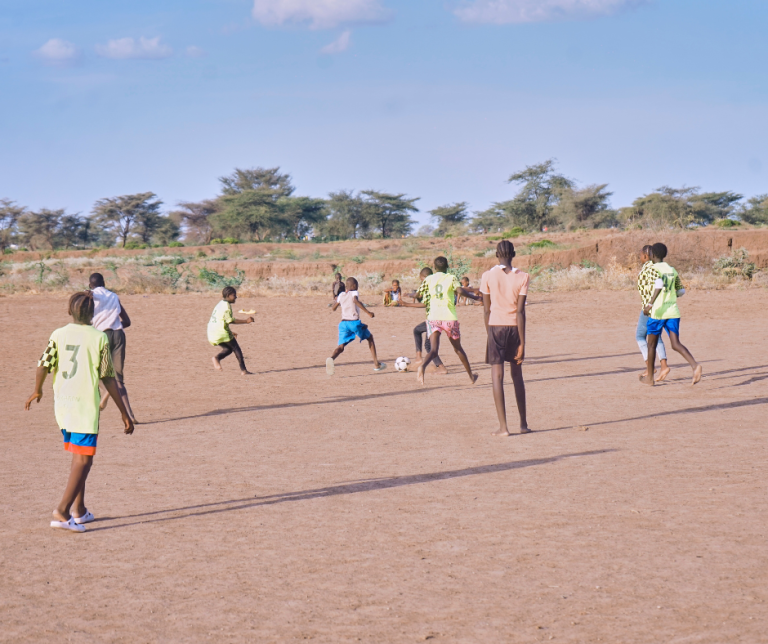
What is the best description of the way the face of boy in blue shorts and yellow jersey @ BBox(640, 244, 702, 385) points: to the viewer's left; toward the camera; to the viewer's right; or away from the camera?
away from the camera

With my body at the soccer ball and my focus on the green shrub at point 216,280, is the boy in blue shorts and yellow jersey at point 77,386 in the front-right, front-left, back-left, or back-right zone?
back-left

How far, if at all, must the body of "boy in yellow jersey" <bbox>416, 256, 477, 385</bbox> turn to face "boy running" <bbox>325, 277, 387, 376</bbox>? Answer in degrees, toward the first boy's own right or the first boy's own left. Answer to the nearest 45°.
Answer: approximately 45° to the first boy's own left

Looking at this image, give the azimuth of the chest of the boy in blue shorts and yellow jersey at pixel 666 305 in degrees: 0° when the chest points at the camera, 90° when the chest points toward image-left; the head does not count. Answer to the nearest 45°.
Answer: approximately 135°

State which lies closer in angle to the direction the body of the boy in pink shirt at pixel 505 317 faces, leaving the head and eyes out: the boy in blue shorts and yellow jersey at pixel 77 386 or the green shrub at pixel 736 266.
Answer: the green shrub

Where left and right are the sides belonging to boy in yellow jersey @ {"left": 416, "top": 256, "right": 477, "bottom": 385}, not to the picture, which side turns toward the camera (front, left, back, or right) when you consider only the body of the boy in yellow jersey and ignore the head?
back

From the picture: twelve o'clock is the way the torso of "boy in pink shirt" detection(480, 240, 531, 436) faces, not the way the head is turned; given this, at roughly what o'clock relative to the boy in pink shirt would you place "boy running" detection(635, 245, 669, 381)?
The boy running is roughly at 1 o'clock from the boy in pink shirt.

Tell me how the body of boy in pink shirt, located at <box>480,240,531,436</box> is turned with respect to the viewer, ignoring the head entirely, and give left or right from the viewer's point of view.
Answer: facing away from the viewer

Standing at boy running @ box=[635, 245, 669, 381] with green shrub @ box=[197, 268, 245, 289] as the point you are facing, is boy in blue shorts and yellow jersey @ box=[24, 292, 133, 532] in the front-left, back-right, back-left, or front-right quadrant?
back-left

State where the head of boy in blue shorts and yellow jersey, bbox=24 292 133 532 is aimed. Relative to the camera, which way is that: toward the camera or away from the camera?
away from the camera

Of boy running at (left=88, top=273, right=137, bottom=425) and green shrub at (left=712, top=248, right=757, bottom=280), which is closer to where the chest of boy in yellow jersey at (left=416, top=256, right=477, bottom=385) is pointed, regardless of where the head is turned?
the green shrub

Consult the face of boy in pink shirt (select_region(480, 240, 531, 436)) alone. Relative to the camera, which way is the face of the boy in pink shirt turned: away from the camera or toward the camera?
away from the camera
